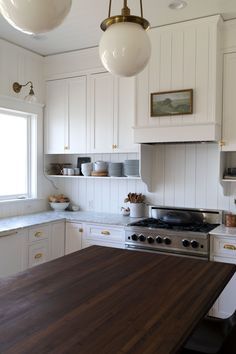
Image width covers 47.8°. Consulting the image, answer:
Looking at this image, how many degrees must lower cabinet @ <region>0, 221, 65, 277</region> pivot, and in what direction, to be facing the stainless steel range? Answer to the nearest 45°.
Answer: approximately 45° to its left

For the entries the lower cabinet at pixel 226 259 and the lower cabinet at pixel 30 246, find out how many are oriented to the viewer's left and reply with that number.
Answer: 0

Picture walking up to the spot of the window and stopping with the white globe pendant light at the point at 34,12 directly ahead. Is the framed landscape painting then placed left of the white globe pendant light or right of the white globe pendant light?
left

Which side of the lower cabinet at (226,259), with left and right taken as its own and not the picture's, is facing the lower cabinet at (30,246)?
right

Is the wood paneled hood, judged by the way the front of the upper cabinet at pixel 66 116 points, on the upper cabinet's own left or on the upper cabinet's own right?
on the upper cabinet's own left

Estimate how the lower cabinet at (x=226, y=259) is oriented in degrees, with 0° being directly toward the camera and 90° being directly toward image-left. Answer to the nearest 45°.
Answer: approximately 0°

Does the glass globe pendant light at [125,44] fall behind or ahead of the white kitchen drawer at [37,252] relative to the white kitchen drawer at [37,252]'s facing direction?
ahead

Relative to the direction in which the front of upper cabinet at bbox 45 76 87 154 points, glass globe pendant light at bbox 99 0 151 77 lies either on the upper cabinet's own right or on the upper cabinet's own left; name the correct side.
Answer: on the upper cabinet's own left

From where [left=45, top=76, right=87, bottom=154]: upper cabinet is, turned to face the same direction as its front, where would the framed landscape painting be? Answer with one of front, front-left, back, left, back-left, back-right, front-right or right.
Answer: left

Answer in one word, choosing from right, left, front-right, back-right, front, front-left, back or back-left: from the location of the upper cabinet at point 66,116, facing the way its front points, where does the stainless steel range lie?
left
